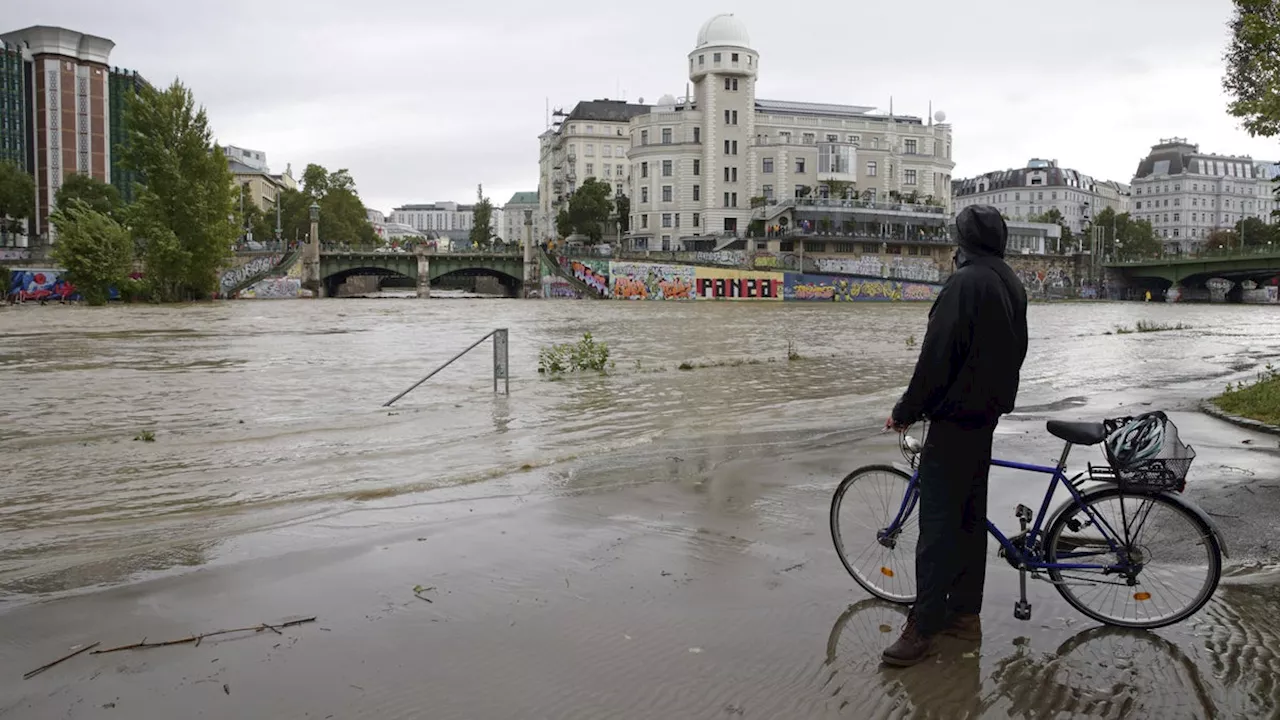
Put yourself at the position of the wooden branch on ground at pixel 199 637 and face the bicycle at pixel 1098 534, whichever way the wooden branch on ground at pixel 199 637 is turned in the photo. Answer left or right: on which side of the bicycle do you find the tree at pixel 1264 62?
left

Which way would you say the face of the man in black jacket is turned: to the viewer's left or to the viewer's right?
to the viewer's left

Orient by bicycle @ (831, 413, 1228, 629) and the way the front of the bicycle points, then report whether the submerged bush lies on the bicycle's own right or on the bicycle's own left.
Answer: on the bicycle's own right

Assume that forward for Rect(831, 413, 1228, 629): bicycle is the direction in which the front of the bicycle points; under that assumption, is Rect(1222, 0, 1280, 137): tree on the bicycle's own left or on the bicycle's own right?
on the bicycle's own right

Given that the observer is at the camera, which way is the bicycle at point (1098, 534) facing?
facing to the left of the viewer

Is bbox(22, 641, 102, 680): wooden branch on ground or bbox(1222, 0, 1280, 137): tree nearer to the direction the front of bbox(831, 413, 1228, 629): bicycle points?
the wooden branch on ground
